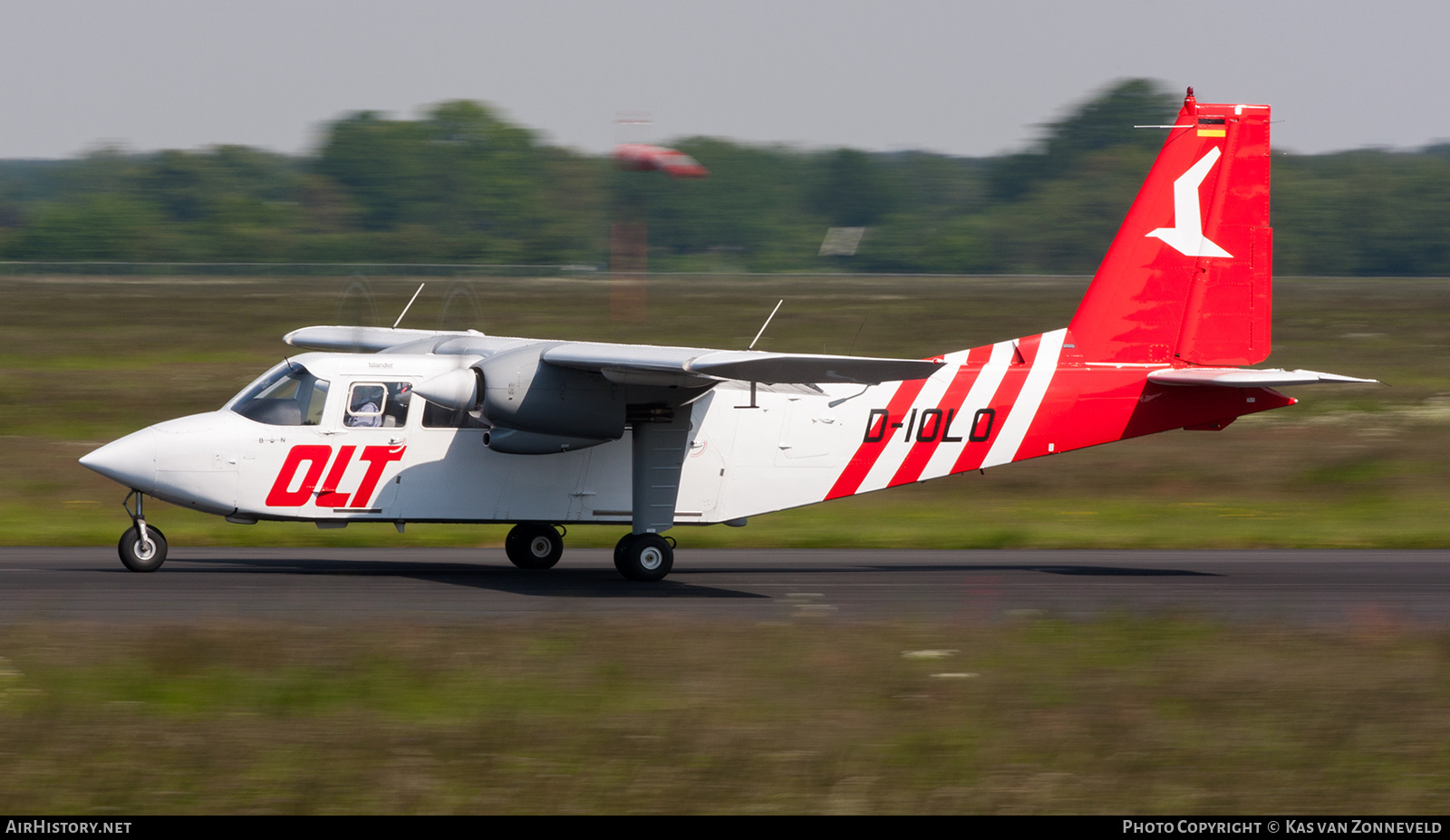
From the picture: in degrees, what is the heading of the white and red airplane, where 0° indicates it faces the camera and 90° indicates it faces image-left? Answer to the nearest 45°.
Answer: approximately 90°
